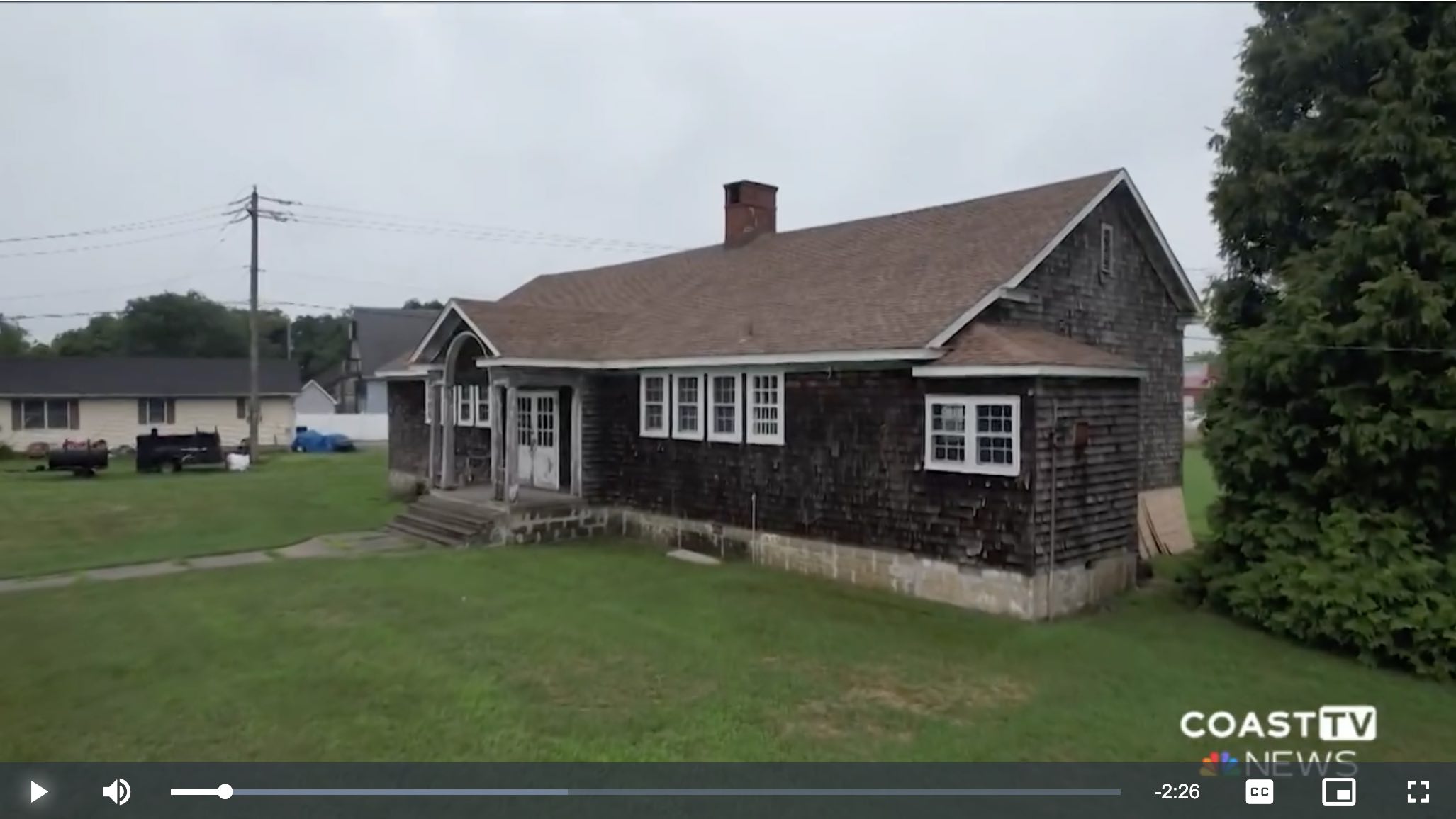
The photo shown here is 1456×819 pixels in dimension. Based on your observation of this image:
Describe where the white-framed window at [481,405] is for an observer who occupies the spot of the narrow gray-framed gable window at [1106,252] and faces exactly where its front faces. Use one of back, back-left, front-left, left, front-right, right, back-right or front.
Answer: back-right

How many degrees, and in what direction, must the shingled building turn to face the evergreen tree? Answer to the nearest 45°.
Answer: approximately 90° to its left

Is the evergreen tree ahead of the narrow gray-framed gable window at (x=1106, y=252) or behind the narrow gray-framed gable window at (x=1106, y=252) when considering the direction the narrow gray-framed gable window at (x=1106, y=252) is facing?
ahead

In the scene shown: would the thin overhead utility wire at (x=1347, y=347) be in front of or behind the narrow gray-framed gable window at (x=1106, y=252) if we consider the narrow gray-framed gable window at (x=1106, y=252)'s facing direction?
in front

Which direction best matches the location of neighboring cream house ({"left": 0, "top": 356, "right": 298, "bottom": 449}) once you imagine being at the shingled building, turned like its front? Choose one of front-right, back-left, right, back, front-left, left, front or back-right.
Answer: right

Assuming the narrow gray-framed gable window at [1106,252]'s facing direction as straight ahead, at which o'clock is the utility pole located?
The utility pole is roughly at 5 o'clock from the narrow gray-framed gable window.

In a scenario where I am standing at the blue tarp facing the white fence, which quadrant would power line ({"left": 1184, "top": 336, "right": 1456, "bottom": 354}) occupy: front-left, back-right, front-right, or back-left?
back-right
